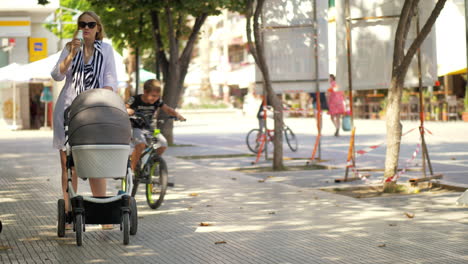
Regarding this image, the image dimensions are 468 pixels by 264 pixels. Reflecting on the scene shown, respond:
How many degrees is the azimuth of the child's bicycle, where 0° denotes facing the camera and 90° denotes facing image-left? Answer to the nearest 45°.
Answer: approximately 315°

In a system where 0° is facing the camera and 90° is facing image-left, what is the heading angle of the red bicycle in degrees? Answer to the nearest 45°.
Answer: approximately 270°

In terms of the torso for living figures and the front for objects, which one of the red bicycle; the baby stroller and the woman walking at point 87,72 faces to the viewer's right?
the red bicycle

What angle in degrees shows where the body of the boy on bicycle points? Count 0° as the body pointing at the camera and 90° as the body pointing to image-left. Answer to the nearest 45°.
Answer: approximately 315°

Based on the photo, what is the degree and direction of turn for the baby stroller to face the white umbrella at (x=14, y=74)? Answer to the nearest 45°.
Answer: approximately 180°

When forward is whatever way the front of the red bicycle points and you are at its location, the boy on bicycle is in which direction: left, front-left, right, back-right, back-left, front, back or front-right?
right

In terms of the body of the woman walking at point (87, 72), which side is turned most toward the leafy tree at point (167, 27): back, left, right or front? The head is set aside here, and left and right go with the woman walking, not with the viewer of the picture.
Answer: back

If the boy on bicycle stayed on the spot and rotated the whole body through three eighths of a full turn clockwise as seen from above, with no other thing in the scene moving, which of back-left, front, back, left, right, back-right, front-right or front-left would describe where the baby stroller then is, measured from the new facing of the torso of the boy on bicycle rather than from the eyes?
left

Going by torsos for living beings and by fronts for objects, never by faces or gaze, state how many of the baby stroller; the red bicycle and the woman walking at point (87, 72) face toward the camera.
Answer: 2

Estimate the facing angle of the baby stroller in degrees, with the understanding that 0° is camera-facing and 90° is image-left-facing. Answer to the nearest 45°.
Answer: approximately 0°
